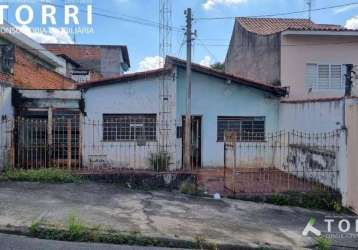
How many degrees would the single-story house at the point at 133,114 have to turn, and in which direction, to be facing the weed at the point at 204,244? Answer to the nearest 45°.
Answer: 0° — it already faces it

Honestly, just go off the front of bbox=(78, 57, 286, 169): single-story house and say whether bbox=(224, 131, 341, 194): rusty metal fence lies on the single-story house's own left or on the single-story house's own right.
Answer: on the single-story house's own left

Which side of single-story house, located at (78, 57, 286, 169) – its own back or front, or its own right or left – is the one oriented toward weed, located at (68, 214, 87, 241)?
front

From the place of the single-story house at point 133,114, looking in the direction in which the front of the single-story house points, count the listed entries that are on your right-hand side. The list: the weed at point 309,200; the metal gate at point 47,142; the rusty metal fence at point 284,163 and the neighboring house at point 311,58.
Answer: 1

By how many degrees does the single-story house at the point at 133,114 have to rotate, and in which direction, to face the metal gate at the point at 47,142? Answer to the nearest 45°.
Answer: approximately 90° to its right

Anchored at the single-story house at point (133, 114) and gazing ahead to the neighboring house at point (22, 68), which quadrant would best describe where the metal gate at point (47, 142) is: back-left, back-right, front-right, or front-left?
front-left

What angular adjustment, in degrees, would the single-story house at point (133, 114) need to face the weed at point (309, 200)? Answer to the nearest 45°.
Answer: approximately 45° to its left

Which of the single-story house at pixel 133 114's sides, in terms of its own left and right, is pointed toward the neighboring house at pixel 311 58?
left

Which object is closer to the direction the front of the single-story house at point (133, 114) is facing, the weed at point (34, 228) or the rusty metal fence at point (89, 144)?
the weed

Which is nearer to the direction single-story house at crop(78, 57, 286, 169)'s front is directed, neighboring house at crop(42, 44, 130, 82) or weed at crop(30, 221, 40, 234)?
the weed

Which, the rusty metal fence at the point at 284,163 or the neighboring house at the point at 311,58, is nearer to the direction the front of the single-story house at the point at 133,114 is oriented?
the rusty metal fence

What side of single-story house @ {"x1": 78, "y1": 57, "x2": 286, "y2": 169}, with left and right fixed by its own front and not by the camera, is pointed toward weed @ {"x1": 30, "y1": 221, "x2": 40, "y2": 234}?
front

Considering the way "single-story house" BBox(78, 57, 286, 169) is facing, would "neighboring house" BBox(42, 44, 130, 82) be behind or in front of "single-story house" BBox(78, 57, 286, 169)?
behind

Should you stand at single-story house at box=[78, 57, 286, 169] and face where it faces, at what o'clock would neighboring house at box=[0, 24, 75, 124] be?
The neighboring house is roughly at 4 o'clock from the single-story house.

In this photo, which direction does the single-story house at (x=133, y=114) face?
toward the camera

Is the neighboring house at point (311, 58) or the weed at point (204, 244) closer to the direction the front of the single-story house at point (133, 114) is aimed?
the weed
